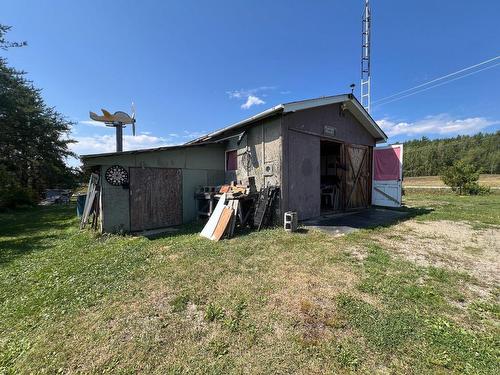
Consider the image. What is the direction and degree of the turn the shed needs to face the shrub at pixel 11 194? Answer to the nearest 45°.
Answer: approximately 180°

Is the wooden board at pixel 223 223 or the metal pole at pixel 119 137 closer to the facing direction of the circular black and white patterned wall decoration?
the wooden board

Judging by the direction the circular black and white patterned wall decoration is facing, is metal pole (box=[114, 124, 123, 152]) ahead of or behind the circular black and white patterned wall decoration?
behind

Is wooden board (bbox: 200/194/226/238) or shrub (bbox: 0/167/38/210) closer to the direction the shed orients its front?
the wooden board

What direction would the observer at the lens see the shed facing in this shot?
facing the viewer and to the right of the viewer

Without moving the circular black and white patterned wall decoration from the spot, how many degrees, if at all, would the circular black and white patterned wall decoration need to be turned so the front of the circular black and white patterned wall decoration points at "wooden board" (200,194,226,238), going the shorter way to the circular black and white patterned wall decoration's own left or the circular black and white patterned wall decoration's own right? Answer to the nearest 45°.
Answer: approximately 45° to the circular black and white patterned wall decoration's own left

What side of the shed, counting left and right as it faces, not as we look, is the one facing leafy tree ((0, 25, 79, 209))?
back

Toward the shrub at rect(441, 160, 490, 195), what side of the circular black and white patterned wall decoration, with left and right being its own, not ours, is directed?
left

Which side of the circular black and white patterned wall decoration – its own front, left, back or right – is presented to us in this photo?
front
